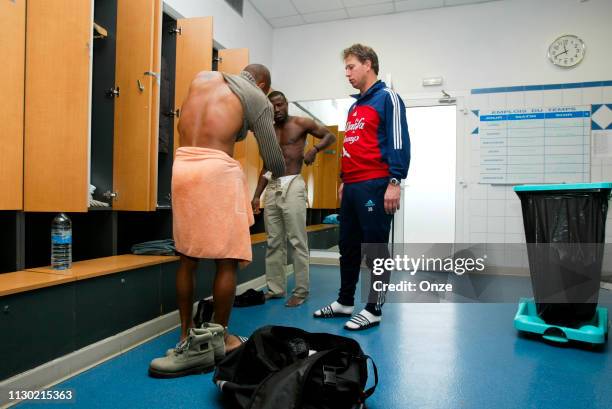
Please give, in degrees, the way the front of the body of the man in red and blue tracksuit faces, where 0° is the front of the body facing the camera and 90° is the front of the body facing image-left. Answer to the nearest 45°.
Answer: approximately 45°

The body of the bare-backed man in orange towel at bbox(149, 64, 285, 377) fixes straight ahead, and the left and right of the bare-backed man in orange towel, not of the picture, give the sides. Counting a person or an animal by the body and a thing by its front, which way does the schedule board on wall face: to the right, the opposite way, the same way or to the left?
the opposite way

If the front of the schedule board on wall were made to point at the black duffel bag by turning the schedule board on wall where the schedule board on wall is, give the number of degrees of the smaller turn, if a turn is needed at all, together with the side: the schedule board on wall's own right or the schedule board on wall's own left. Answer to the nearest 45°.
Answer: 0° — it already faces it

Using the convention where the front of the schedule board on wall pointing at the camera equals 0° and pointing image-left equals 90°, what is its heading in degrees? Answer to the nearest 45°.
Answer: approximately 0°

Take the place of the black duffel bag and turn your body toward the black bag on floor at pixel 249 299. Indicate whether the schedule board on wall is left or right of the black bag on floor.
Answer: right

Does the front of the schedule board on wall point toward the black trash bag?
yes

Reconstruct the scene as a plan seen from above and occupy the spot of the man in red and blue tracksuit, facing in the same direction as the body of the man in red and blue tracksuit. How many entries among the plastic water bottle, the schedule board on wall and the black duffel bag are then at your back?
1

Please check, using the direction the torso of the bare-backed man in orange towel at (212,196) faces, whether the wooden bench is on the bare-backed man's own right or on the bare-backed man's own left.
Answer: on the bare-backed man's own left

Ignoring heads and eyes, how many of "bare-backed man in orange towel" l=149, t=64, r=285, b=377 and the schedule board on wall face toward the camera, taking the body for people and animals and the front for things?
1

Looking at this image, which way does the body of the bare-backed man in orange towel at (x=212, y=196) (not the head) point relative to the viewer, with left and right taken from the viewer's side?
facing away from the viewer and to the right of the viewer

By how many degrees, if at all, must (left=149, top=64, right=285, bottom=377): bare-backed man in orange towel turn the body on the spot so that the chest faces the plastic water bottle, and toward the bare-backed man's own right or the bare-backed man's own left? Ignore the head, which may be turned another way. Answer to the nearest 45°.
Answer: approximately 90° to the bare-backed man's own left
